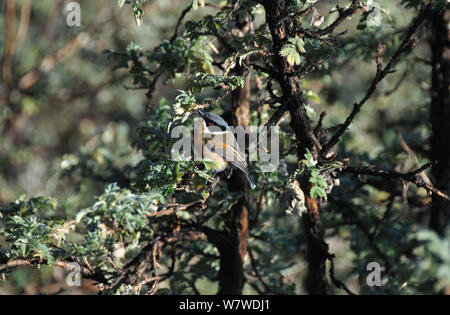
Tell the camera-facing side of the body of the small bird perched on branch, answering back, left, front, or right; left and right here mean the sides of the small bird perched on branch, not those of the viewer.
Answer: left

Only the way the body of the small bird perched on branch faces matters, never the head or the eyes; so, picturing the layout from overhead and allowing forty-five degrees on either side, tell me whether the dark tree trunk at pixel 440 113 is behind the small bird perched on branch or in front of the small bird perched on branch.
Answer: behind
